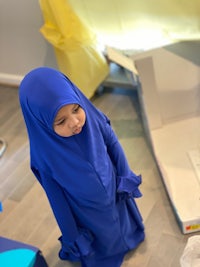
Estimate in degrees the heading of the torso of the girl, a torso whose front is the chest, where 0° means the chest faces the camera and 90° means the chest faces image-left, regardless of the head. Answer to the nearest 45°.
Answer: approximately 315°

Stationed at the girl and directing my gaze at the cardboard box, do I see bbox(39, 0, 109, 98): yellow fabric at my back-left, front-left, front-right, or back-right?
front-left

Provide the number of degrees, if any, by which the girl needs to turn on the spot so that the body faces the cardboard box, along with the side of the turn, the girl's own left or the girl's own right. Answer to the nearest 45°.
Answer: approximately 90° to the girl's own left

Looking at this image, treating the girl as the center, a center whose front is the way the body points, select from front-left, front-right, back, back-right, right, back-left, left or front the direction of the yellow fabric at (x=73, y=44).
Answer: back-left

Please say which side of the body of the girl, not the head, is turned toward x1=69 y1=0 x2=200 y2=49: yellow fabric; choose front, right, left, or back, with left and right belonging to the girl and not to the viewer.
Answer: left
